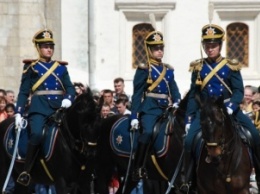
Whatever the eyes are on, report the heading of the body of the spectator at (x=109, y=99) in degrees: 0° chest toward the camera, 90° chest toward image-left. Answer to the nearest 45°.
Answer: approximately 0°

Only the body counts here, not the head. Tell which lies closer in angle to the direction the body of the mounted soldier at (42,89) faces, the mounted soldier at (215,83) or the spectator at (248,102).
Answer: the mounted soldier

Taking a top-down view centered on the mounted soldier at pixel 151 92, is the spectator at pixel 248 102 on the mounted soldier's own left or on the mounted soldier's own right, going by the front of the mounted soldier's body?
on the mounted soldier's own left

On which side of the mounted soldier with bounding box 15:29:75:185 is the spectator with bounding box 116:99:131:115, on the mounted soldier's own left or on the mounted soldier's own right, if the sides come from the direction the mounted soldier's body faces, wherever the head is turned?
on the mounted soldier's own left

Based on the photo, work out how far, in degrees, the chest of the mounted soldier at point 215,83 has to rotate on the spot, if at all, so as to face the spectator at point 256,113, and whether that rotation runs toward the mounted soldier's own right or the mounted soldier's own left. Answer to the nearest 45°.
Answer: approximately 180°

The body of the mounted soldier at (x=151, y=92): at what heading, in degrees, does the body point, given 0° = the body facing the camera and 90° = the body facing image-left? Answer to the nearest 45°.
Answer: approximately 315°

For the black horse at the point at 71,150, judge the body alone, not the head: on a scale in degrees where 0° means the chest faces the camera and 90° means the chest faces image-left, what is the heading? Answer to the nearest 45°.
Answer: approximately 315°
